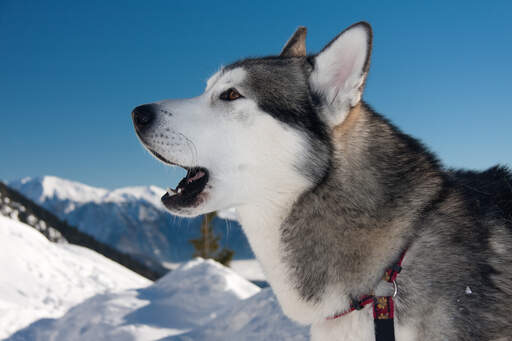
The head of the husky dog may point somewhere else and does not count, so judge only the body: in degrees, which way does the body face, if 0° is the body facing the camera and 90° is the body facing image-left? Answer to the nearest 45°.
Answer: approximately 90°

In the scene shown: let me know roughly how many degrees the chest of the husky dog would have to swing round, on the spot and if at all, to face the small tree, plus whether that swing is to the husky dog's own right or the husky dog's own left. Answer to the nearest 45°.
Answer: approximately 90° to the husky dog's own right
